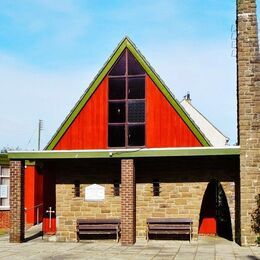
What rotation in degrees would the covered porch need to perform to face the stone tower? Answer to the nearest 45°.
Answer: approximately 45° to its left

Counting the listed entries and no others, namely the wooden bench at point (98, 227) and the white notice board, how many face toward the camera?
2

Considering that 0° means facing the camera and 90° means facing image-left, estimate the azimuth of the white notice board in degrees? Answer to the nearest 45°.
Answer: approximately 0°

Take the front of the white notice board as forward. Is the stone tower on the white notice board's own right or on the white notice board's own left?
on the white notice board's own left
